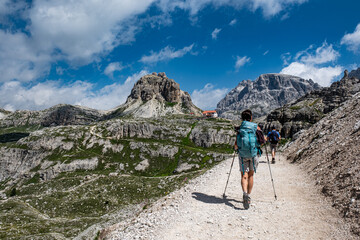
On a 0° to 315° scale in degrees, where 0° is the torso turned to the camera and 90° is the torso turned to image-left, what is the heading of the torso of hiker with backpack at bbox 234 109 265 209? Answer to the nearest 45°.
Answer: approximately 180°
